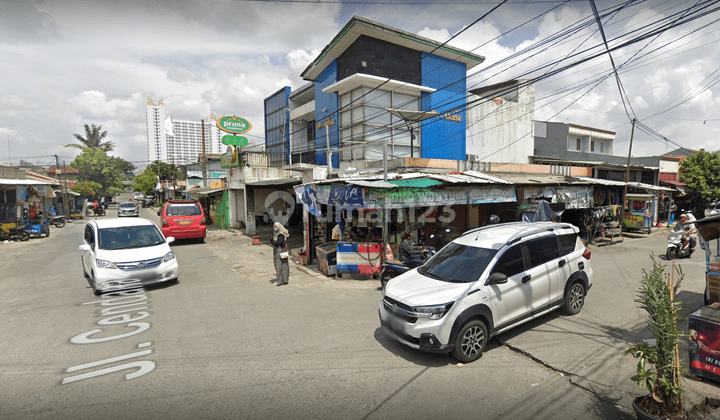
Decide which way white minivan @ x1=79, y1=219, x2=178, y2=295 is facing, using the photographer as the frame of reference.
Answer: facing the viewer and to the right of the viewer

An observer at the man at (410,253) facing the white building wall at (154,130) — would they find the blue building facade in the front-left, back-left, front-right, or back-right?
front-right

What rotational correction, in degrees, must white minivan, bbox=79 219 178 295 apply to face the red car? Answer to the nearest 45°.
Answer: approximately 135° to its left

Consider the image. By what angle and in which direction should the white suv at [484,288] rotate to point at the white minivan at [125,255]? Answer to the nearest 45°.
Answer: approximately 45° to its right

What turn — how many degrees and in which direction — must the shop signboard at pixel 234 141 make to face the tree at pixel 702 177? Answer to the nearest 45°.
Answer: approximately 90° to its left

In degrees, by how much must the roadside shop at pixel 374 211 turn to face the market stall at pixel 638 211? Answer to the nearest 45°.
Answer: approximately 135° to its left

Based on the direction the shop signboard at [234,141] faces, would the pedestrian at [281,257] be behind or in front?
in front

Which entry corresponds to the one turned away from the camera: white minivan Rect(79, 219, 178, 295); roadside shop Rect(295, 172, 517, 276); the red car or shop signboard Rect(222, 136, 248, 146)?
the red car

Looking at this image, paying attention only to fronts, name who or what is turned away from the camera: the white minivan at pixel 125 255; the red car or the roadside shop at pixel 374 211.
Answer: the red car

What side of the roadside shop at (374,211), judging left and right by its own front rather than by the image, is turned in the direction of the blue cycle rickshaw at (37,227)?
right

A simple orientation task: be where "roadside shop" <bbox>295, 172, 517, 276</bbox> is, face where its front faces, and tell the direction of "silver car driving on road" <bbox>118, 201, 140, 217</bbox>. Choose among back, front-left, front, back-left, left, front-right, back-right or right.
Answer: back-right

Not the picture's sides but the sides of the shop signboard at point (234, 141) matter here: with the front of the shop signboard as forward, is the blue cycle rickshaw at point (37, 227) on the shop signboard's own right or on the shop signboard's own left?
on the shop signboard's own right

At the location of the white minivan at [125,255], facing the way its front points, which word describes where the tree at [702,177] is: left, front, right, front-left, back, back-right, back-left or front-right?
front-left

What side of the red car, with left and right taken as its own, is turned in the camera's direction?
back

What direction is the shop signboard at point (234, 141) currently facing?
toward the camera

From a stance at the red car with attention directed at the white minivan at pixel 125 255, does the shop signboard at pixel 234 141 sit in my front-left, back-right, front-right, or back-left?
back-left

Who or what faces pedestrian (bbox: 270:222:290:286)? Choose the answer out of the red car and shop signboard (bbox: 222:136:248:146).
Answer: the shop signboard
